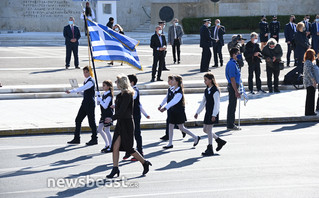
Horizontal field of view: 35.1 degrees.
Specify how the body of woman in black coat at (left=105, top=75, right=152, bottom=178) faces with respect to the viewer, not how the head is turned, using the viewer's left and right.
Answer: facing to the left of the viewer

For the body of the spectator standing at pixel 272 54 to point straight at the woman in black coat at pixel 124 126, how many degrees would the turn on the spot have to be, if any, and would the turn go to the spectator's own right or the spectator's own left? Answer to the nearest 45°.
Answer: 0° — they already face them

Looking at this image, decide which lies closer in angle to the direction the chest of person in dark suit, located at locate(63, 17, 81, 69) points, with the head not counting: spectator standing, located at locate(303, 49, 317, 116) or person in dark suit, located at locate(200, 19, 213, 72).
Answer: the spectator standing

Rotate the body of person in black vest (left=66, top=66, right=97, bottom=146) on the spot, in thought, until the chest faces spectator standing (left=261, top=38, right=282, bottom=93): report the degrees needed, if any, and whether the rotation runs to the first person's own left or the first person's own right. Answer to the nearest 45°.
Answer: approximately 135° to the first person's own right

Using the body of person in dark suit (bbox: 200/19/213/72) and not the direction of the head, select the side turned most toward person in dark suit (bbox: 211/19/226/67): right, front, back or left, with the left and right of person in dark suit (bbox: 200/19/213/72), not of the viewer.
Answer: front

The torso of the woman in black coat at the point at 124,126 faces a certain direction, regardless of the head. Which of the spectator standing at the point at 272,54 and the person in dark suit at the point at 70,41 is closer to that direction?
the person in dark suit
